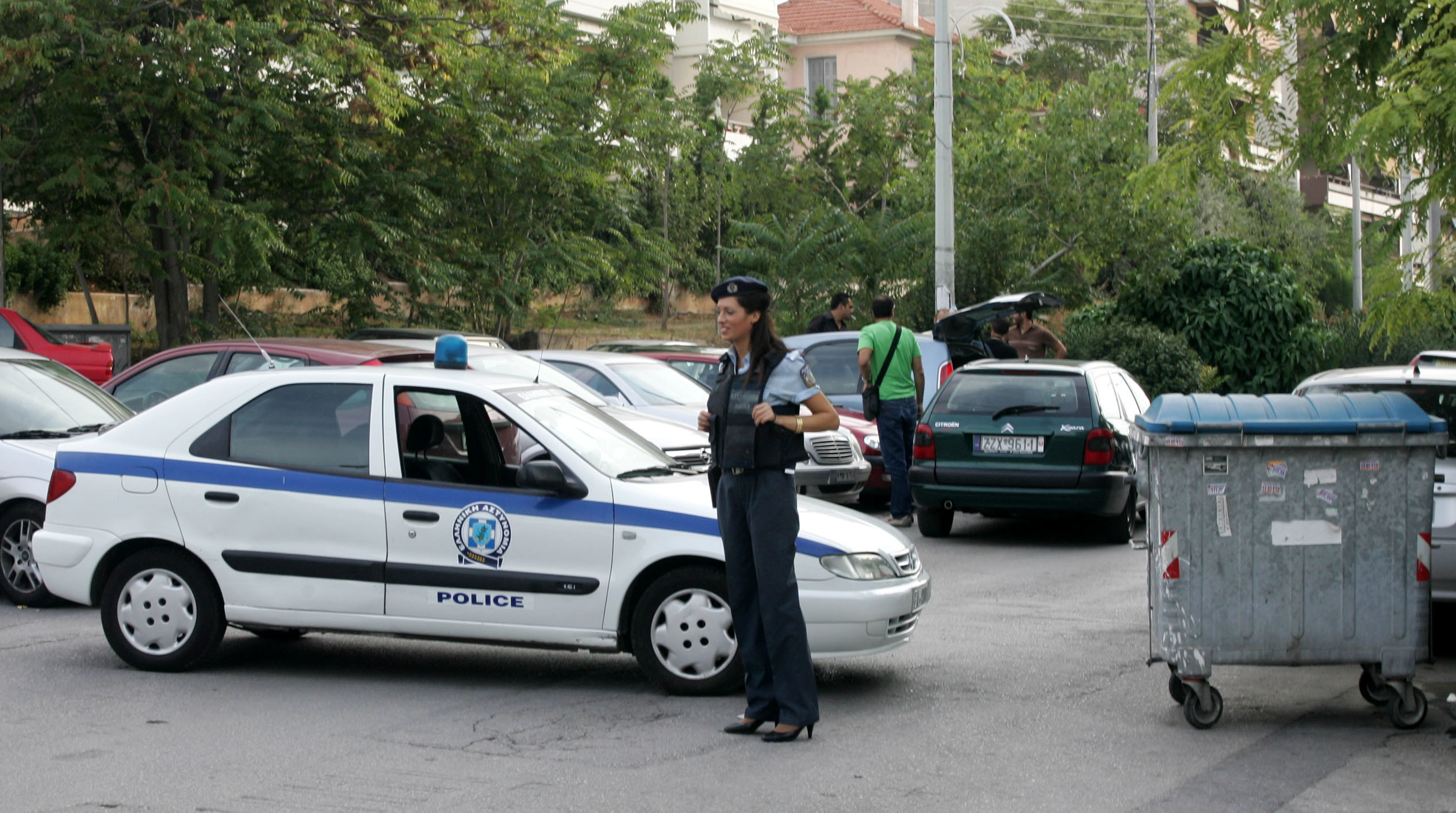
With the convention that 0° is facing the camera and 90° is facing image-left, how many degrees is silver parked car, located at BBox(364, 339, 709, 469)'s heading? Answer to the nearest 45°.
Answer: approximately 315°

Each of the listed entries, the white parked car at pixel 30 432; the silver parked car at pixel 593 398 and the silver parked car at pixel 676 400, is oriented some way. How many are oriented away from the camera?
0

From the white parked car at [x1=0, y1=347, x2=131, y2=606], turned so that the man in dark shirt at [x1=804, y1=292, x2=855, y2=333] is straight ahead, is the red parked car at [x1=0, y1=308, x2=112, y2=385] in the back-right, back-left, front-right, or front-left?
front-left

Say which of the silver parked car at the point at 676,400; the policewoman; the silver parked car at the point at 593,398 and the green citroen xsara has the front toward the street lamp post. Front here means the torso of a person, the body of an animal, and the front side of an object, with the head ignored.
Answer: the green citroen xsara

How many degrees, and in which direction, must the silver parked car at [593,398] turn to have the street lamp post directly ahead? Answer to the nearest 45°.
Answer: approximately 90° to its left

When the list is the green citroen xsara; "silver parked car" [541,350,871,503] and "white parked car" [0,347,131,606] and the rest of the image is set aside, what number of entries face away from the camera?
1

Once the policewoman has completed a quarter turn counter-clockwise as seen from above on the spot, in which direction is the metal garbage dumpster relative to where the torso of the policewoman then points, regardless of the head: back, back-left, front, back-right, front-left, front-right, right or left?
front-left

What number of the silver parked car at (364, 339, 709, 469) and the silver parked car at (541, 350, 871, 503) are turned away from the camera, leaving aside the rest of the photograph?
0

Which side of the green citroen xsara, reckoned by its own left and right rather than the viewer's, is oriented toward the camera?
back

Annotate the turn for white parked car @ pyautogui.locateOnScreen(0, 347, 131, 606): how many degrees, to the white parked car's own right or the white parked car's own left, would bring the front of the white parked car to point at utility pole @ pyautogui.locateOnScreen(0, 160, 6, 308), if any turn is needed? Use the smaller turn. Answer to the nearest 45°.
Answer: approximately 135° to the white parked car's own left

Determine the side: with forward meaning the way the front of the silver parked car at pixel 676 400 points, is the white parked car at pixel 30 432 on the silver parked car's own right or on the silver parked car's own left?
on the silver parked car's own right

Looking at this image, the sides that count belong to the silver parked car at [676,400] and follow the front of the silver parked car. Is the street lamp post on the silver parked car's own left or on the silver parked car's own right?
on the silver parked car's own left

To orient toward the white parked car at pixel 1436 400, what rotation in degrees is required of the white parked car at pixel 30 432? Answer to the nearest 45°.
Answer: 0° — it already faces it

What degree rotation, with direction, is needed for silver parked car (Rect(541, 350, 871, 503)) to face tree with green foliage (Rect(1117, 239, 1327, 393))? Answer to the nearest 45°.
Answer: approximately 90° to its left

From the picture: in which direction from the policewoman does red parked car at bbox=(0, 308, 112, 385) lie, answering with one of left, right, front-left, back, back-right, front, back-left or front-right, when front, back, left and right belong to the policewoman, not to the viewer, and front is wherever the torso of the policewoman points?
right

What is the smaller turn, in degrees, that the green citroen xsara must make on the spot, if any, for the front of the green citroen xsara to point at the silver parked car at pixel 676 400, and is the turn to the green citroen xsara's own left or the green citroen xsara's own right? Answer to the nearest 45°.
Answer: approximately 90° to the green citroen xsara's own left

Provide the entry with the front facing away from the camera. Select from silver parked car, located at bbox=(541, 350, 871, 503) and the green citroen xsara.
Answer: the green citroen xsara
